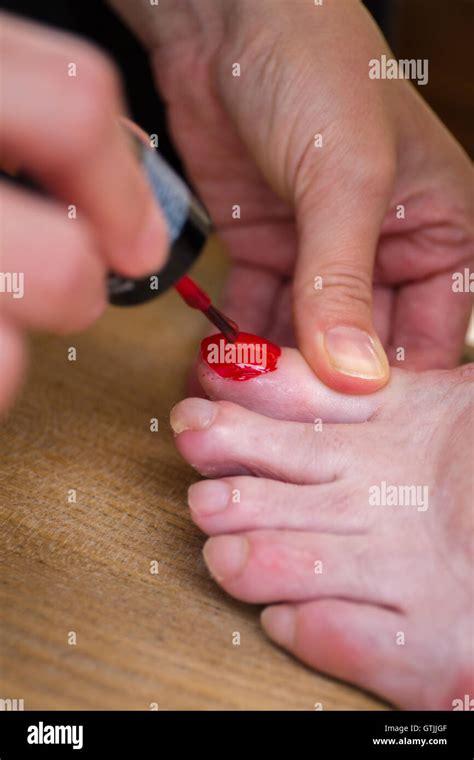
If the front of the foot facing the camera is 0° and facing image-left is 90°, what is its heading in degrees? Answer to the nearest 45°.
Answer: approximately 90°
